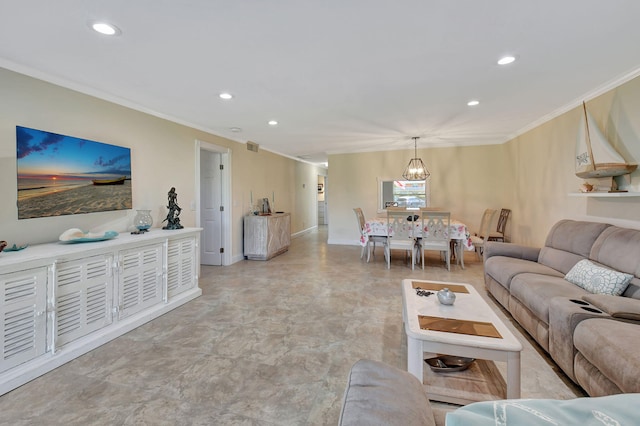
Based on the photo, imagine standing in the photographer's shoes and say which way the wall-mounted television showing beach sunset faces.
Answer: facing the viewer and to the right of the viewer

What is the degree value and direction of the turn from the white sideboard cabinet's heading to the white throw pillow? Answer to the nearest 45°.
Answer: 0° — it already faces it

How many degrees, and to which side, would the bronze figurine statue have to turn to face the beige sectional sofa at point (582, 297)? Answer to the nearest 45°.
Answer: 0° — it already faces it

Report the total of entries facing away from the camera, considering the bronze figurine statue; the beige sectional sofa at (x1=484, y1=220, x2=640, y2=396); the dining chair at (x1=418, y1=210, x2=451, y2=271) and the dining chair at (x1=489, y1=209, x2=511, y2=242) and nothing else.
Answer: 1

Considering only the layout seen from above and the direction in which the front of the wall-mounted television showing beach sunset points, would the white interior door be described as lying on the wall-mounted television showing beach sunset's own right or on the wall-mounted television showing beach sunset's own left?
on the wall-mounted television showing beach sunset's own left

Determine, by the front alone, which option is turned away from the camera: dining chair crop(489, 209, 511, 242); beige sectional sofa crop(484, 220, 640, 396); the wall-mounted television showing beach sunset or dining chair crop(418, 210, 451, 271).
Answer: dining chair crop(418, 210, 451, 271)

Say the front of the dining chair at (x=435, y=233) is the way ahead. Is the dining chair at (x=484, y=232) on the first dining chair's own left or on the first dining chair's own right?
on the first dining chair's own right

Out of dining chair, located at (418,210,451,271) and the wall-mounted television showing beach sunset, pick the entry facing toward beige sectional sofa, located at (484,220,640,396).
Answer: the wall-mounted television showing beach sunset

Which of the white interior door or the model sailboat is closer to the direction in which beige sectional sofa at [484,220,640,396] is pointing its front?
the white interior door

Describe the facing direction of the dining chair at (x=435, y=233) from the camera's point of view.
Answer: facing away from the viewer
